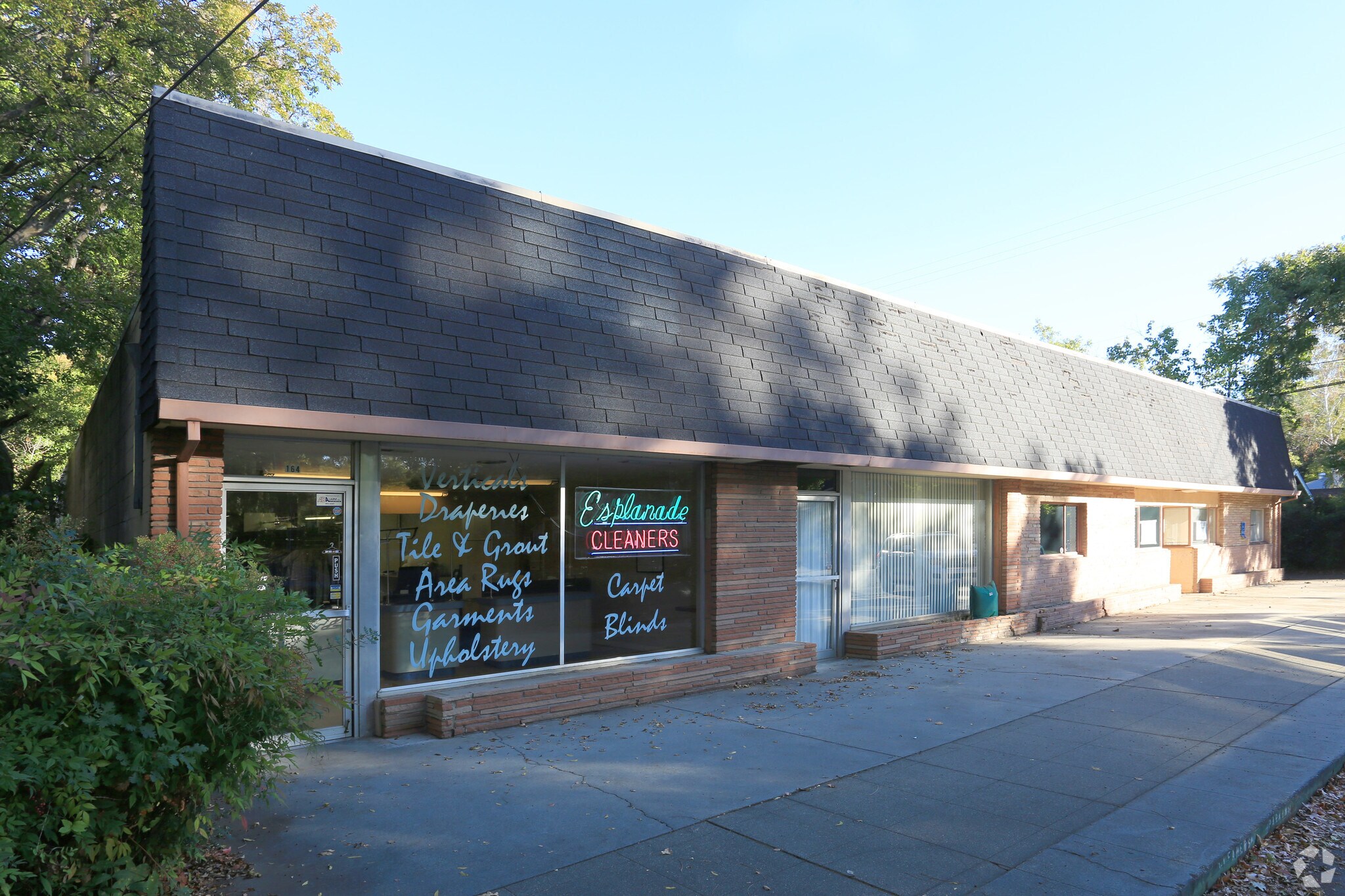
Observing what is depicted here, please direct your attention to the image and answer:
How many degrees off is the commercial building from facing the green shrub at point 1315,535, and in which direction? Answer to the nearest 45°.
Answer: approximately 90° to its left

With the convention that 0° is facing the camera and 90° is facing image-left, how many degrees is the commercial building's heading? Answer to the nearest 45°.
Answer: approximately 315°

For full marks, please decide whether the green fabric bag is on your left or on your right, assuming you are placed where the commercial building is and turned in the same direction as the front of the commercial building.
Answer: on your left

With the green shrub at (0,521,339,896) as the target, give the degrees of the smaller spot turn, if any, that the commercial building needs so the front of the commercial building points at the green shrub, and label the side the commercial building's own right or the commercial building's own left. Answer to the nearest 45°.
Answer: approximately 45° to the commercial building's own right
